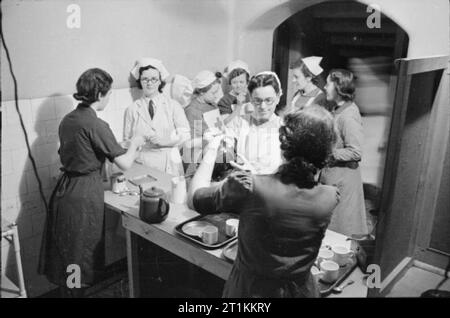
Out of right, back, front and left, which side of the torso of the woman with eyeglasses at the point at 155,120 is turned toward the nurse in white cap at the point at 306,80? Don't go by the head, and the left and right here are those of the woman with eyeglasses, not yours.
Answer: left

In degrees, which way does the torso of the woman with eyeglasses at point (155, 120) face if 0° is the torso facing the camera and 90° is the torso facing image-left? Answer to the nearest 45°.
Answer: approximately 0°

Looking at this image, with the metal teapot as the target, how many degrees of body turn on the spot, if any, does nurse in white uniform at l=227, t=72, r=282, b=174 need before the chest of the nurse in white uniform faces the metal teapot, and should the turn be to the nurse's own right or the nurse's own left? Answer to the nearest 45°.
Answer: approximately 45° to the nurse's own right

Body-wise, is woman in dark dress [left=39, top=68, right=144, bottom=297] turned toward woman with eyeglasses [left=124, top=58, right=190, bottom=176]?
yes

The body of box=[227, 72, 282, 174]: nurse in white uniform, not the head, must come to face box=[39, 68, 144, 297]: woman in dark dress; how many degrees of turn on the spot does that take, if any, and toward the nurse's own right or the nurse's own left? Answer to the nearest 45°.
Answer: approximately 90° to the nurse's own right

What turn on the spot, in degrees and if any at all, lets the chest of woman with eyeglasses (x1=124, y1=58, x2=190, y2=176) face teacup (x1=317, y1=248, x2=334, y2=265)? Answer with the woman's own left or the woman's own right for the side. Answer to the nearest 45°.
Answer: approximately 45° to the woman's own left

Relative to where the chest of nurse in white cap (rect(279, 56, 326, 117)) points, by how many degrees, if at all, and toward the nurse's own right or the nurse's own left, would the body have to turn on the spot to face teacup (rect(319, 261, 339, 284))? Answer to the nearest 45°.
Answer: approximately 45° to the nurse's own left

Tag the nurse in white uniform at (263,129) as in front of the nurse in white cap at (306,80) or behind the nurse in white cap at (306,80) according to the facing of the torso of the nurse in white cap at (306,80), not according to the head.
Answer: in front

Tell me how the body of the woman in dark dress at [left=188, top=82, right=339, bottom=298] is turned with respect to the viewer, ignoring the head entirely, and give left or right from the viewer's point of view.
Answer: facing away from the viewer

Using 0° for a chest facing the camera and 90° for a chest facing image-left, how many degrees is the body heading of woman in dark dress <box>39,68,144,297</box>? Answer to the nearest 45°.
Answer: approximately 225°

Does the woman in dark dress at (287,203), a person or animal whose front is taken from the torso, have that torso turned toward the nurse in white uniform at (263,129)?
yes

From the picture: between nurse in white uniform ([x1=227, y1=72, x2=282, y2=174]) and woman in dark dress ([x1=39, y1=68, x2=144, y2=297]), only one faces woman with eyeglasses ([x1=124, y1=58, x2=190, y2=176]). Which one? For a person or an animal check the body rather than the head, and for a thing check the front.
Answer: the woman in dark dress

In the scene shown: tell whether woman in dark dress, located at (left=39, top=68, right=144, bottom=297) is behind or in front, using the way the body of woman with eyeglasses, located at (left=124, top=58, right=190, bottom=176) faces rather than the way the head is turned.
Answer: in front
